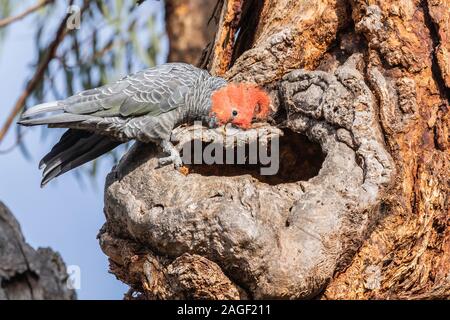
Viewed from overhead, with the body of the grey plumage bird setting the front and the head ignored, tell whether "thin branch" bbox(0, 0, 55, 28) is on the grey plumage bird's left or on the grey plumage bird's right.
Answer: on the grey plumage bird's left

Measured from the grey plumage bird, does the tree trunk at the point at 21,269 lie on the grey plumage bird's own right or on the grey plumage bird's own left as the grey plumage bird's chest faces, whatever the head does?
on the grey plumage bird's own right

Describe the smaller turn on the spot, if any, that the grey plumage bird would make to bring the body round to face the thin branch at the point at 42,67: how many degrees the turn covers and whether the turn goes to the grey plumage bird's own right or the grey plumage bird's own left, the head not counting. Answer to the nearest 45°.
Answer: approximately 90° to the grey plumage bird's own left

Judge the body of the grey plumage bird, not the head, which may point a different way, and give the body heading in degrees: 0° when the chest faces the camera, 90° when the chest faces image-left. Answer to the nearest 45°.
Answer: approximately 270°
